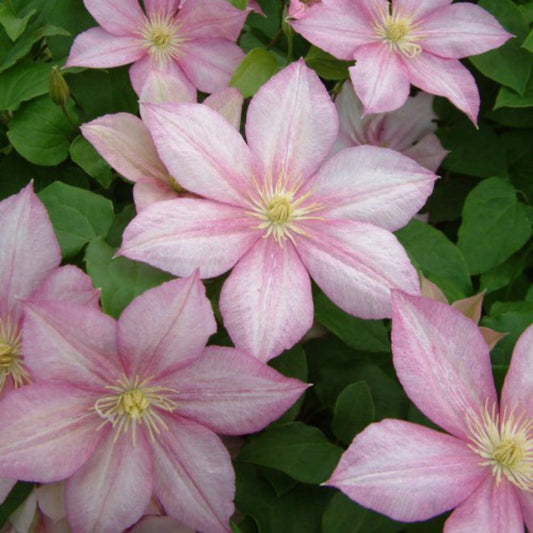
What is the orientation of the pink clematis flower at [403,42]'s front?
toward the camera

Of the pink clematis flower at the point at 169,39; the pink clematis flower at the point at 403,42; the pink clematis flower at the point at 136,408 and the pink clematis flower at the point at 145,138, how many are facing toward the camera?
4

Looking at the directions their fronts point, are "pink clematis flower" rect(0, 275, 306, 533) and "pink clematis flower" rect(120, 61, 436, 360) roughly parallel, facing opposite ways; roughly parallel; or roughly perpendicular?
roughly parallel

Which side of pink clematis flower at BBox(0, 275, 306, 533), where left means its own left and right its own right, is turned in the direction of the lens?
front

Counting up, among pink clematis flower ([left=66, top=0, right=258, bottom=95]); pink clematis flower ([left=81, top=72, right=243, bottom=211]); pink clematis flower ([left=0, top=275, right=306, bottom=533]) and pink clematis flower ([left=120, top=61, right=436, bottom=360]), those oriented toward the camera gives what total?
4

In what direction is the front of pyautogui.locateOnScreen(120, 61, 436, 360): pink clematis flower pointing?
toward the camera

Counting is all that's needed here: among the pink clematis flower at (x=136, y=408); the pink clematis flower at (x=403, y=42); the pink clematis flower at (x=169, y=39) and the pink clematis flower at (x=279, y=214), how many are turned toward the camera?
4

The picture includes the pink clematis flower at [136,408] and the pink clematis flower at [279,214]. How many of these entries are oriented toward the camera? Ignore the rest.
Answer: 2
